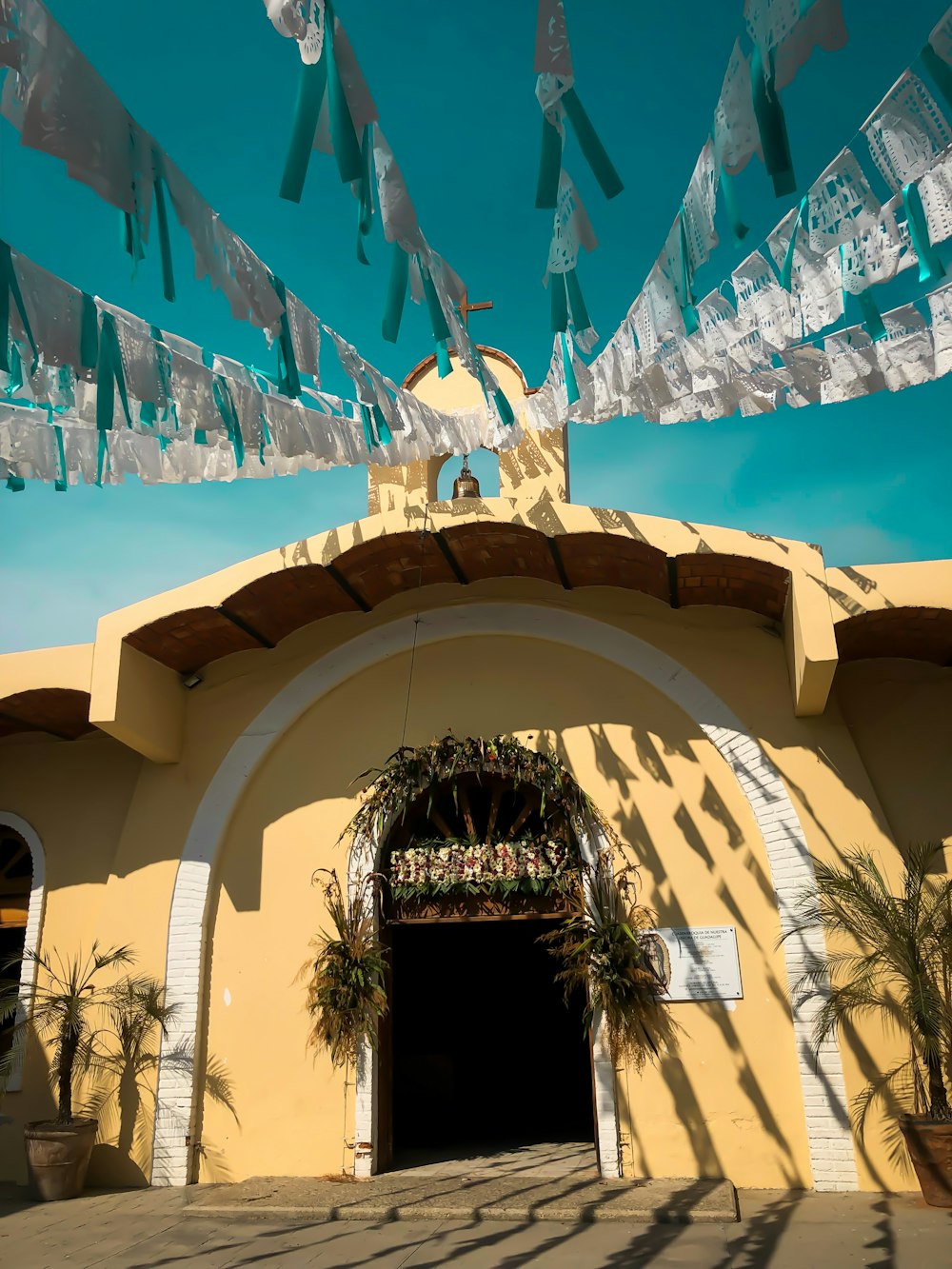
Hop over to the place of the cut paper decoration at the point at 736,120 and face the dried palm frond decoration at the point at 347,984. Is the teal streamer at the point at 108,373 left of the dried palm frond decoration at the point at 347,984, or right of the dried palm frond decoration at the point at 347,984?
left

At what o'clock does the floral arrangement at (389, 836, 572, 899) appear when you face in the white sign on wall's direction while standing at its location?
The floral arrangement is roughly at 3 o'clock from the white sign on wall.

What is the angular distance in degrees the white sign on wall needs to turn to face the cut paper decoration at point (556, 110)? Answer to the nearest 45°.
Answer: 0° — it already faces it

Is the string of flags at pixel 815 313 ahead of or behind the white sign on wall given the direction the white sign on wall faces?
ahead

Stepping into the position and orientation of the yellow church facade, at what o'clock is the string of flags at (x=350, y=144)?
The string of flags is roughly at 12 o'clock from the yellow church facade.

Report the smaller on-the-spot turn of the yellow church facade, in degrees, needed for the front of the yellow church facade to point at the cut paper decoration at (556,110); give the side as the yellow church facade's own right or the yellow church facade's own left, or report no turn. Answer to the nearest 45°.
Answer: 0° — it already faces it

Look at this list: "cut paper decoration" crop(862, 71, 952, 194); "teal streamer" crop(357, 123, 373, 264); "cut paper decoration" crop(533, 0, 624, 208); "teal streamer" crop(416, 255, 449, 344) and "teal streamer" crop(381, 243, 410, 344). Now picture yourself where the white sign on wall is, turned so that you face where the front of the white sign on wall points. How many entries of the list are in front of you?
5

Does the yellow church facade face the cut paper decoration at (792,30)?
yes

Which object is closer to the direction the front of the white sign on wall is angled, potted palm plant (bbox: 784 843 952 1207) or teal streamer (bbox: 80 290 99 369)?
the teal streamer
